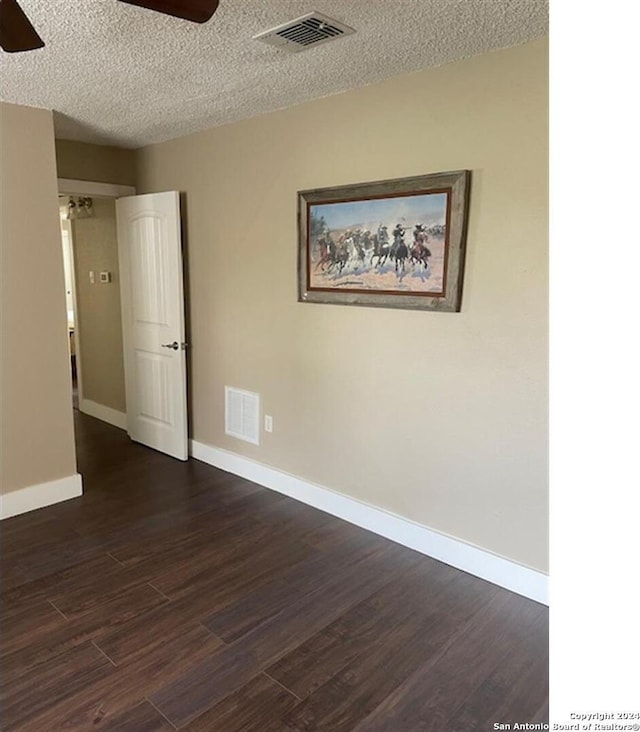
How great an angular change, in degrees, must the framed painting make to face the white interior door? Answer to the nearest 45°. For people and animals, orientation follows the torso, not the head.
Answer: approximately 90° to its right

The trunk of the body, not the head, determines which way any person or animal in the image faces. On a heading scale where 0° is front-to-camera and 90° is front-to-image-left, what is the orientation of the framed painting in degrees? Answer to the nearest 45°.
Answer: approximately 45°
